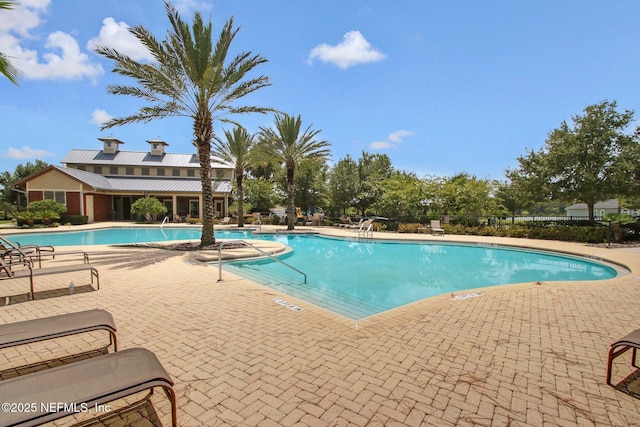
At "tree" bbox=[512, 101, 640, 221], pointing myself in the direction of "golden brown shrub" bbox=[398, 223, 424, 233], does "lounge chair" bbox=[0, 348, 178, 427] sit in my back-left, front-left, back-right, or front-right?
front-left

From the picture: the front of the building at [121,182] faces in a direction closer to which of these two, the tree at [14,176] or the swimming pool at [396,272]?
the swimming pool

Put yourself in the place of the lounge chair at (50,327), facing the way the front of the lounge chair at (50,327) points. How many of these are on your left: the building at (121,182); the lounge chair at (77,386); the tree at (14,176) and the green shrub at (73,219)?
3

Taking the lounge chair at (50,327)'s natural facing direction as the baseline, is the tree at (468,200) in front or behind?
in front

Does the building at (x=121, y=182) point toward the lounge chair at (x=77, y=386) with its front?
yes

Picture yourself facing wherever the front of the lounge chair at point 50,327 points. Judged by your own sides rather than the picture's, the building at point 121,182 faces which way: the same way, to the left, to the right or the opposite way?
to the right

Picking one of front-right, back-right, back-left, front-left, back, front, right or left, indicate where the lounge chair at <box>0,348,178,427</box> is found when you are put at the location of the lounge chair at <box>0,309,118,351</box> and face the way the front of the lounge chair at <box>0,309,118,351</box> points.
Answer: right

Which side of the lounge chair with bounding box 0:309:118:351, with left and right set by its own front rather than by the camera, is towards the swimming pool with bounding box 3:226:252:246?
left

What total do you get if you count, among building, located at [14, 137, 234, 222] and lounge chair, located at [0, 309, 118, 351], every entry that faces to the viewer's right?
1

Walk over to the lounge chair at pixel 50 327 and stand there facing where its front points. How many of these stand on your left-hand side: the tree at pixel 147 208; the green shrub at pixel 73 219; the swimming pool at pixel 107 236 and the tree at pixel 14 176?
4

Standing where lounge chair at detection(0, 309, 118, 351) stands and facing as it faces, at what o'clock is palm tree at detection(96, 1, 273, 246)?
The palm tree is roughly at 10 o'clock from the lounge chair.

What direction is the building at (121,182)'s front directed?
toward the camera

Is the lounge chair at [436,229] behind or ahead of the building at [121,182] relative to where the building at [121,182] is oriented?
ahead

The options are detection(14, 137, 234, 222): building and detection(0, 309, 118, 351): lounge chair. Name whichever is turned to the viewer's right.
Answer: the lounge chair

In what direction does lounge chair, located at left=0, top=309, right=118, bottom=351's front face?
to the viewer's right
